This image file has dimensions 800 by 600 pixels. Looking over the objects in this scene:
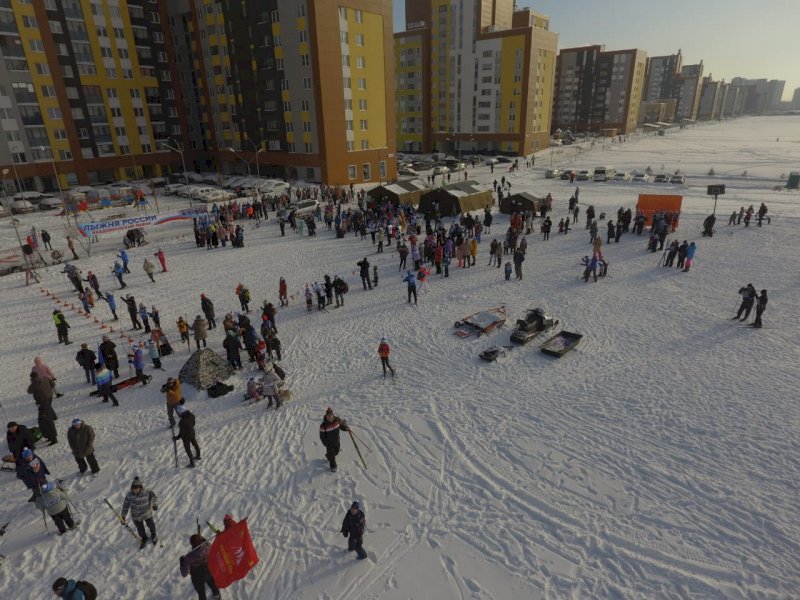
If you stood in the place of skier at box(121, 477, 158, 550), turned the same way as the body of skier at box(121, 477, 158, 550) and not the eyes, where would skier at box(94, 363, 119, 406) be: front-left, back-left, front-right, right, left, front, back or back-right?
back

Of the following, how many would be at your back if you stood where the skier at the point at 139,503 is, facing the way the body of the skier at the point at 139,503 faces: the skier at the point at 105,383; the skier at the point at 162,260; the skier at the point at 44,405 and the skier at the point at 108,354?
4

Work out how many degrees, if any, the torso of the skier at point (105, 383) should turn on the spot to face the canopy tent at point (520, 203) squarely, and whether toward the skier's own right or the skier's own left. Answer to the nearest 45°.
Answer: approximately 135° to the skier's own right

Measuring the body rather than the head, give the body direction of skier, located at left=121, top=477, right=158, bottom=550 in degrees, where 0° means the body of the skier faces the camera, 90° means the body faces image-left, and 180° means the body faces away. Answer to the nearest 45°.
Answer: approximately 0°

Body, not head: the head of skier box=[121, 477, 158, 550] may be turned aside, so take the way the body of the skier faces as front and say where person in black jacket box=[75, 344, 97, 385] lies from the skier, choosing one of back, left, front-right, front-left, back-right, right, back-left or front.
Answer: back

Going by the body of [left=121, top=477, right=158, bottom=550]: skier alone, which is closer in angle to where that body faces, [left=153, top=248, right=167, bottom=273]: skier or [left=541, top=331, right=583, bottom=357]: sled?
the sled

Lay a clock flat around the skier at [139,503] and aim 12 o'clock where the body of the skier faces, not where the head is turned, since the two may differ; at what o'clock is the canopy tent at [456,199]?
The canopy tent is roughly at 8 o'clock from the skier.
